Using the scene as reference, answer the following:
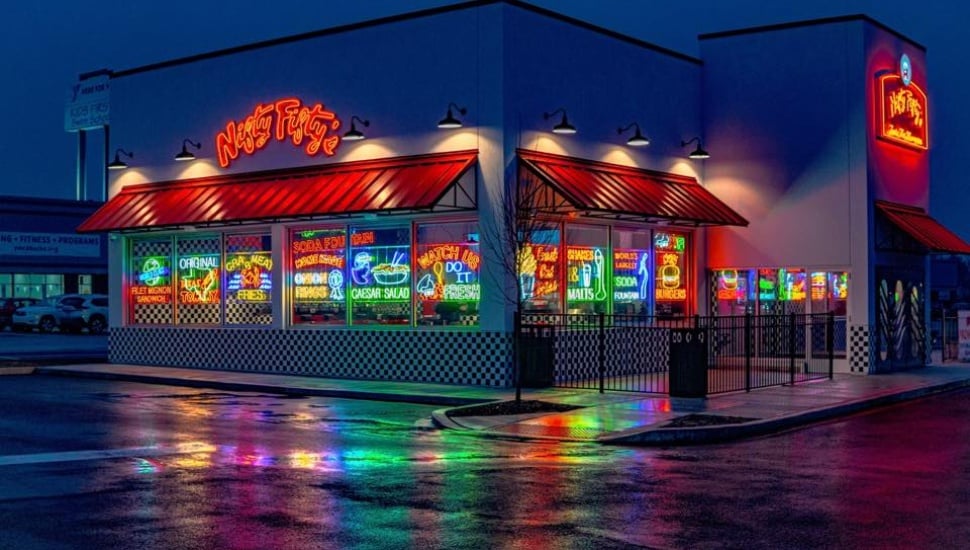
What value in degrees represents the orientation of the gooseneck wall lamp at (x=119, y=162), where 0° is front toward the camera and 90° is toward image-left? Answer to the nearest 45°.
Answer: approximately 45°

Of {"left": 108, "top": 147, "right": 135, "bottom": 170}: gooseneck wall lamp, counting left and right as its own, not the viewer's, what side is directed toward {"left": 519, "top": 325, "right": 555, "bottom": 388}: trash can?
left

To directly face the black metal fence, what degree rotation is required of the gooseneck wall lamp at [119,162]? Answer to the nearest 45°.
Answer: approximately 90° to its left

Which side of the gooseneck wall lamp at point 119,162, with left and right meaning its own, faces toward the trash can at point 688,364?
left
